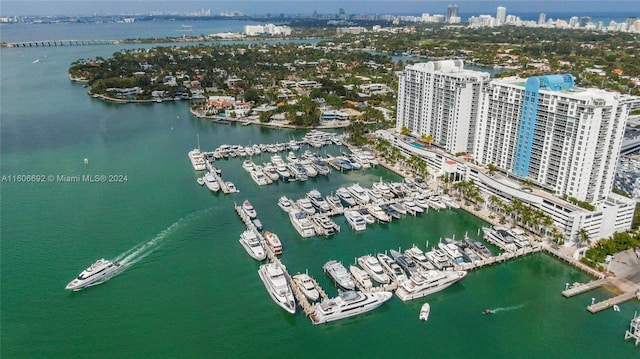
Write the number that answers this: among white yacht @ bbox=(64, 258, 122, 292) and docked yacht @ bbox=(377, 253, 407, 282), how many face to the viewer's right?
0

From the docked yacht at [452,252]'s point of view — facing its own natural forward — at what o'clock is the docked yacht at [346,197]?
the docked yacht at [346,197] is roughly at 12 o'clock from the docked yacht at [452,252].

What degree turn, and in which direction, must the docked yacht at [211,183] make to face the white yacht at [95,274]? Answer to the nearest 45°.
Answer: approximately 90° to its right

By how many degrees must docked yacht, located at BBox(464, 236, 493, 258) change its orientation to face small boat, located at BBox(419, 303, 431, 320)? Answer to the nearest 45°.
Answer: approximately 135° to its left

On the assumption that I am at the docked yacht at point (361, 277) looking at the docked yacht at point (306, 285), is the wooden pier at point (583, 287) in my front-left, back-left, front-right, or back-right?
back-left

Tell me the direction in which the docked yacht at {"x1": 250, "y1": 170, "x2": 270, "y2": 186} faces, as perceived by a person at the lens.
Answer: facing the viewer and to the right of the viewer

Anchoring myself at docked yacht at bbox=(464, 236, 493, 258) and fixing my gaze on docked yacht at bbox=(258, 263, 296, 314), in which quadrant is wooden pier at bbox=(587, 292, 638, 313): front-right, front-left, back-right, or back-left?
back-left

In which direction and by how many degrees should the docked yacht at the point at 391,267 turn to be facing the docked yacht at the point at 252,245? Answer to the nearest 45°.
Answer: approximately 45° to its left
